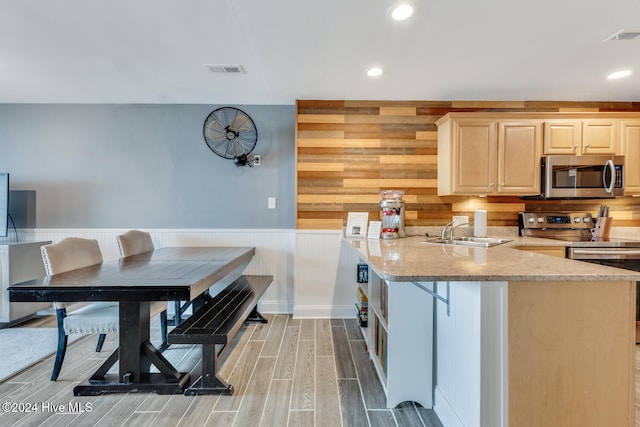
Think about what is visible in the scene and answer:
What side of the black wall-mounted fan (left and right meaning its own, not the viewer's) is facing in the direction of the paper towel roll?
left

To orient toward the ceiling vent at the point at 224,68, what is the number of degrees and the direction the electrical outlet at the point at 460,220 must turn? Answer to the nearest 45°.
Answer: approximately 45° to its right

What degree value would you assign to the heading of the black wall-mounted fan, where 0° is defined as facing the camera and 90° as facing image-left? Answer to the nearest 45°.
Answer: approximately 0°

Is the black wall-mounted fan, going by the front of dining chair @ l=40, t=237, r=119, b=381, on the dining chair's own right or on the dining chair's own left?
on the dining chair's own left

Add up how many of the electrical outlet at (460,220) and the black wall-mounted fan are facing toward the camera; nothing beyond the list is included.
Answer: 2

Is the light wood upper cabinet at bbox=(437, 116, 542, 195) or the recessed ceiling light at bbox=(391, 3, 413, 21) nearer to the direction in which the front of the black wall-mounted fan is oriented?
the recessed ceiling light

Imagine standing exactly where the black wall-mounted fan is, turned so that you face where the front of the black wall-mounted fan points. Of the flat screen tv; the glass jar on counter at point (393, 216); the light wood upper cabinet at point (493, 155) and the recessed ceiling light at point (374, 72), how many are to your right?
1

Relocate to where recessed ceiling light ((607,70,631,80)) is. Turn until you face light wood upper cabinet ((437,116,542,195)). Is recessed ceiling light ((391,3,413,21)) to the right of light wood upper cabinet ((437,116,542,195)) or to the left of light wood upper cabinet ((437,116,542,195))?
left

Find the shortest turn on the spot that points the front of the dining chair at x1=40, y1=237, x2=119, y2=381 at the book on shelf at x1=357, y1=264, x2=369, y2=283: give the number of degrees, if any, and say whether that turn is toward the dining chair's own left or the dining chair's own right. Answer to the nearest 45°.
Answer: approximately 45° to the dining chair's own left

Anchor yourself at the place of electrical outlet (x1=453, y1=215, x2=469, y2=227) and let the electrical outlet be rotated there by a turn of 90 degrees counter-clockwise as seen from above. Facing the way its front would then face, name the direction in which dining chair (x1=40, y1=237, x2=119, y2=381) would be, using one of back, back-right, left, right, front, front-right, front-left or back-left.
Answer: back-right

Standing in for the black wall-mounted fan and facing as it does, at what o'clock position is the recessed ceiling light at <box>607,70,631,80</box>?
The recessed ceiling light is roughly at 10 o'clock from the black wall-mounted fan.
